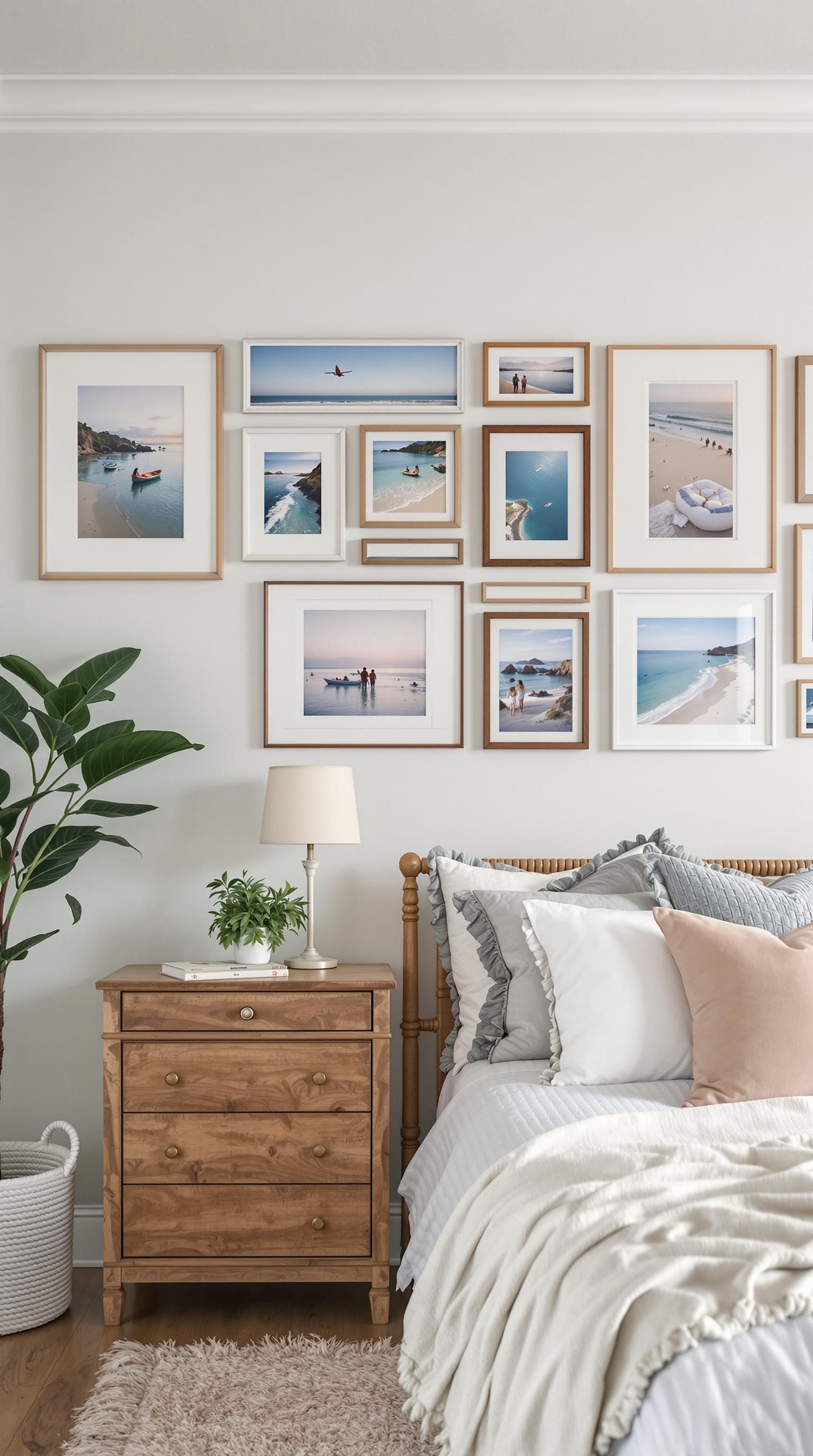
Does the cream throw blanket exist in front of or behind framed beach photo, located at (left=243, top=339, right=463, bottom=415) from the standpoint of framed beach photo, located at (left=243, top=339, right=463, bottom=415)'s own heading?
in front

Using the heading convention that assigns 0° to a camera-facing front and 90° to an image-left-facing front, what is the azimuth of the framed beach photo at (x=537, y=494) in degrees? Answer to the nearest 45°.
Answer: approximately 0°

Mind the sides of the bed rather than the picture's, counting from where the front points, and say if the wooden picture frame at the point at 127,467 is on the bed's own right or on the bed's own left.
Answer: on the bed's own right

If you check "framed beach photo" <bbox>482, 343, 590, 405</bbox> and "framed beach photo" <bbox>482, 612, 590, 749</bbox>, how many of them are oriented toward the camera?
2

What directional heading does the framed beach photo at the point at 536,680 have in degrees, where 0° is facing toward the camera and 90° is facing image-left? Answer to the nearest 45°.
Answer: approximately 0°

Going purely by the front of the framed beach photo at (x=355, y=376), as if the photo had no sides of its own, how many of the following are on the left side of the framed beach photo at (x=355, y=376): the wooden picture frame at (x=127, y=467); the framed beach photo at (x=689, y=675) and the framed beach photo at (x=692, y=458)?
2
